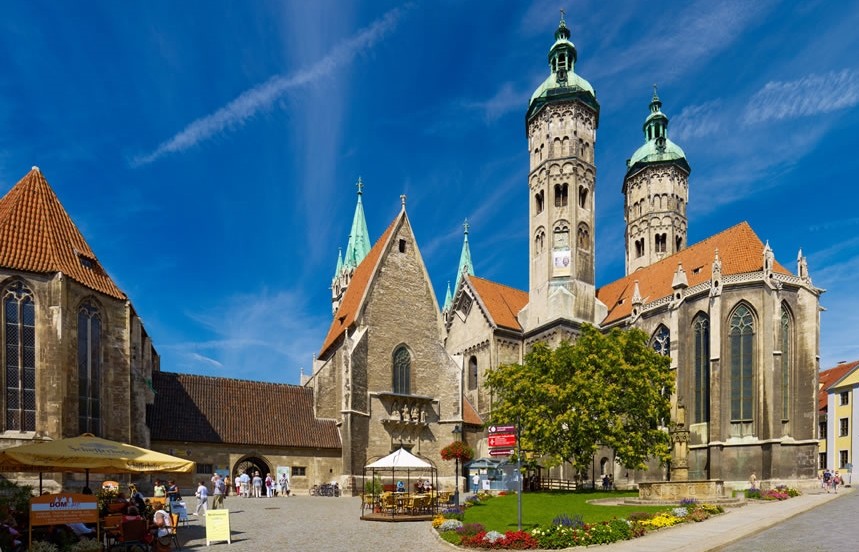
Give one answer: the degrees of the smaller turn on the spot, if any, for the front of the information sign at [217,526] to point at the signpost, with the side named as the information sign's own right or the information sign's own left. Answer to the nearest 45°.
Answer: approximately 90° to the information sign's own left

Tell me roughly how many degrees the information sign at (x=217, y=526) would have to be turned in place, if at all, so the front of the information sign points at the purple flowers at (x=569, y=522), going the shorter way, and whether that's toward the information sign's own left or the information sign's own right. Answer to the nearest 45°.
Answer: approximately 90° to the information sign's own left

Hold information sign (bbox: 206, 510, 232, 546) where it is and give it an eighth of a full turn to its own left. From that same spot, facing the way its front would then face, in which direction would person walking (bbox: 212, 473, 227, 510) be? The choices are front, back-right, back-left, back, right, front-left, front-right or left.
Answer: back-left

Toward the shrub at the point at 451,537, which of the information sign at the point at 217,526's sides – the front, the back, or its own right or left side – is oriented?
left

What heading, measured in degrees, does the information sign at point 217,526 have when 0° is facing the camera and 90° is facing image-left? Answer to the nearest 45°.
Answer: approximately 0°

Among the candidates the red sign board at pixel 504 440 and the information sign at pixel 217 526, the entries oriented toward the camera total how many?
2
